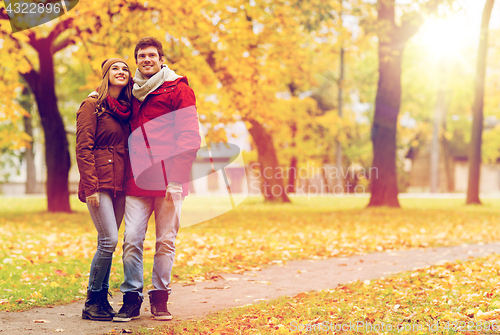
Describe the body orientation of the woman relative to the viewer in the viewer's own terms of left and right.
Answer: facing the viewer and to the right of the viewer

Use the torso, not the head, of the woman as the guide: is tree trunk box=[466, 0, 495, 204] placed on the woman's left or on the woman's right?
on the woman's left

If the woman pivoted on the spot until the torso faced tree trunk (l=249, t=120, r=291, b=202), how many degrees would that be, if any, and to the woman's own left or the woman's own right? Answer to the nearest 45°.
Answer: approximately 135° to the woman's own left

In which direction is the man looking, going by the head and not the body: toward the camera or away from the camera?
toward the camera

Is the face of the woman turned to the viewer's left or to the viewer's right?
to the viewer's right

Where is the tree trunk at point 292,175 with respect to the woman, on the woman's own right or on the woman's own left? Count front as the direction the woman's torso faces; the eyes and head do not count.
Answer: on the woman's own left

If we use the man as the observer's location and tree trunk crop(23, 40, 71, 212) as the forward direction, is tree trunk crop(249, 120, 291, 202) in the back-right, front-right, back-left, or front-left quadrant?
front-right

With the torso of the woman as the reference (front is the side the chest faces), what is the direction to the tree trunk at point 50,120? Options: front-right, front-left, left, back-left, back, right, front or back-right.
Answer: back-left

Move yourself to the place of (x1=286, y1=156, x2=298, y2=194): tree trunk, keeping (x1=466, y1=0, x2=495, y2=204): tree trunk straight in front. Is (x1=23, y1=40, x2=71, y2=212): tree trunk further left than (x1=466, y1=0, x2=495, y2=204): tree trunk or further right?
right

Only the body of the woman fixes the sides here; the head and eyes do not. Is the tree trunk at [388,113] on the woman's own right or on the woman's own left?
on the woman's own left
